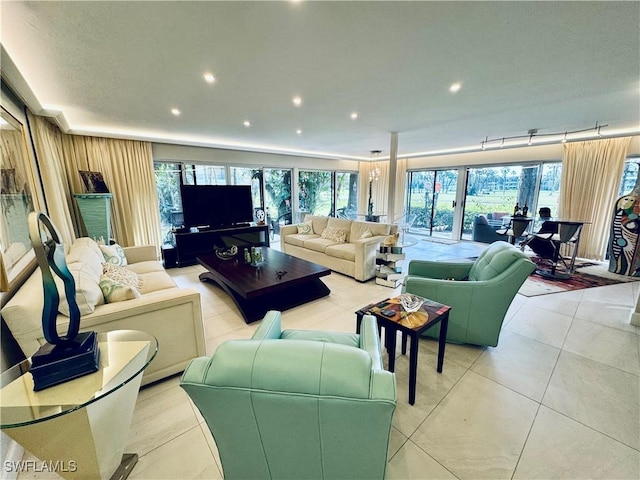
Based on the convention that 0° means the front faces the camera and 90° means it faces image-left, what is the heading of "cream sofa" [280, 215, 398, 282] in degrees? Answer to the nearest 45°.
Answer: approximately 45°

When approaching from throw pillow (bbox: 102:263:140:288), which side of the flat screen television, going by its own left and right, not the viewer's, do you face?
front

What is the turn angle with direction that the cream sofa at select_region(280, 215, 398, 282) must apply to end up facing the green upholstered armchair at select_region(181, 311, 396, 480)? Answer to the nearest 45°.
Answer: approximately 45° to its left

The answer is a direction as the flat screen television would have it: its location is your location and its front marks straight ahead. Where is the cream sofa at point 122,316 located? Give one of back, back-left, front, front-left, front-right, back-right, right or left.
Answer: front

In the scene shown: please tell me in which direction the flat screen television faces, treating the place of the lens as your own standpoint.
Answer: facing the viewer

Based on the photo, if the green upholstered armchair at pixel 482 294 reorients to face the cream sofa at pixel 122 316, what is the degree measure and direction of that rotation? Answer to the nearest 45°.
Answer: approximately 45° to its left

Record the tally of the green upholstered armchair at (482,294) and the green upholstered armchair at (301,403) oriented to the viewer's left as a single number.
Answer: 1

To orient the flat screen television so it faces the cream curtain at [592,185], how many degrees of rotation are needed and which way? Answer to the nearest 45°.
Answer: approximately 45° to its left

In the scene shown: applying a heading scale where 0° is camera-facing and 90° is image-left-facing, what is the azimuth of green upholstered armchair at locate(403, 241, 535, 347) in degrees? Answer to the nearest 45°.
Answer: approximately 90°

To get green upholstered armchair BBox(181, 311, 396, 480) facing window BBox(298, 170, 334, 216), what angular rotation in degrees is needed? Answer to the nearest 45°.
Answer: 0° — it already faces it

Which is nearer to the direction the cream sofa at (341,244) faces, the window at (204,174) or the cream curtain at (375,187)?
the window

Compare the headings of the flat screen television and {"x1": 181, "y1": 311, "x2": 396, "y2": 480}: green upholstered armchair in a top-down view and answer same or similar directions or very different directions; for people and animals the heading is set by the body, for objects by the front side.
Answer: very different directions

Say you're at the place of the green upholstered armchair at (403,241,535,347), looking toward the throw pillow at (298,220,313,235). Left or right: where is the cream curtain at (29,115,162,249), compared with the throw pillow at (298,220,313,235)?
left

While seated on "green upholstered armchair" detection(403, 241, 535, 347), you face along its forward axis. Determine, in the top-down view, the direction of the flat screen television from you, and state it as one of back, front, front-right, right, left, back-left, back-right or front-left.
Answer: front

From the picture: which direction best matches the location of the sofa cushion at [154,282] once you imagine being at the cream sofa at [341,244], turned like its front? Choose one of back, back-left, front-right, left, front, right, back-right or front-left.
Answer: front

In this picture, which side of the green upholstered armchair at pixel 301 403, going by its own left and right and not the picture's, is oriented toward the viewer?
back
